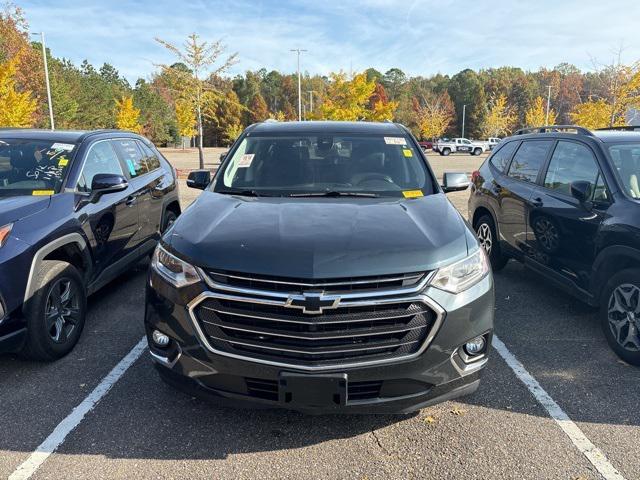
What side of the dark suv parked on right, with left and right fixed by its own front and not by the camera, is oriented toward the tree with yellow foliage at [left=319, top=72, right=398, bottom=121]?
back

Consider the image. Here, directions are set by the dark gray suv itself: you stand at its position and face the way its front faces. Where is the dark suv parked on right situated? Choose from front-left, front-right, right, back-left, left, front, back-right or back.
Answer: back-left

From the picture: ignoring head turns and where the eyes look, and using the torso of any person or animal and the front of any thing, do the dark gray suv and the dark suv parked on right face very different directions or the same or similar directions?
same or similar directions

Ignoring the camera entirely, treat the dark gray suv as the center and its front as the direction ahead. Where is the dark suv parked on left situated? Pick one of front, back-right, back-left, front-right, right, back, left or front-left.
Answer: back-right

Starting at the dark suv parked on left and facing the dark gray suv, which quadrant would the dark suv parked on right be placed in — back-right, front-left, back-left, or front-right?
front-left

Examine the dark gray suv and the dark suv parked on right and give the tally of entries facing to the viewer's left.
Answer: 0

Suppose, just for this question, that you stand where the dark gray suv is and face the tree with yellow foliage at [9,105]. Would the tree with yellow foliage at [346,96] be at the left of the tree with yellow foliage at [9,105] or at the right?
right

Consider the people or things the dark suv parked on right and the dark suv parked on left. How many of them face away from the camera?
0

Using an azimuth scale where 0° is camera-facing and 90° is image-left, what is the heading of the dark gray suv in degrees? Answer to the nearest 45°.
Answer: approximately 0°

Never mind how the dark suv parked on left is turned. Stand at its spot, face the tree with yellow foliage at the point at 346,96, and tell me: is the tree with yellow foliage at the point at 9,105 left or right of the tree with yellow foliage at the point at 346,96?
left

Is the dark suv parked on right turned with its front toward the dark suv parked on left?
no

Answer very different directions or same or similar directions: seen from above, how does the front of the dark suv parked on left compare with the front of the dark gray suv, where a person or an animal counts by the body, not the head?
same or similar directions

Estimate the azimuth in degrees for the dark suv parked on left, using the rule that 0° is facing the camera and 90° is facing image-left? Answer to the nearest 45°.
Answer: approximately 45°

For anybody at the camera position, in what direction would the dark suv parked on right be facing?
facing the viewer and to the right of the viewer

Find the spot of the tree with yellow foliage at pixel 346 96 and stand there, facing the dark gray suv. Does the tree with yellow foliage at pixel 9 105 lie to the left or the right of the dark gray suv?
right

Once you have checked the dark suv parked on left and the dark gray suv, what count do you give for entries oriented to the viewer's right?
0

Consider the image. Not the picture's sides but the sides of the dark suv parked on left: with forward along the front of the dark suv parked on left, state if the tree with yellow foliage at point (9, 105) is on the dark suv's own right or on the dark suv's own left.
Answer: on the dark suv's own right
